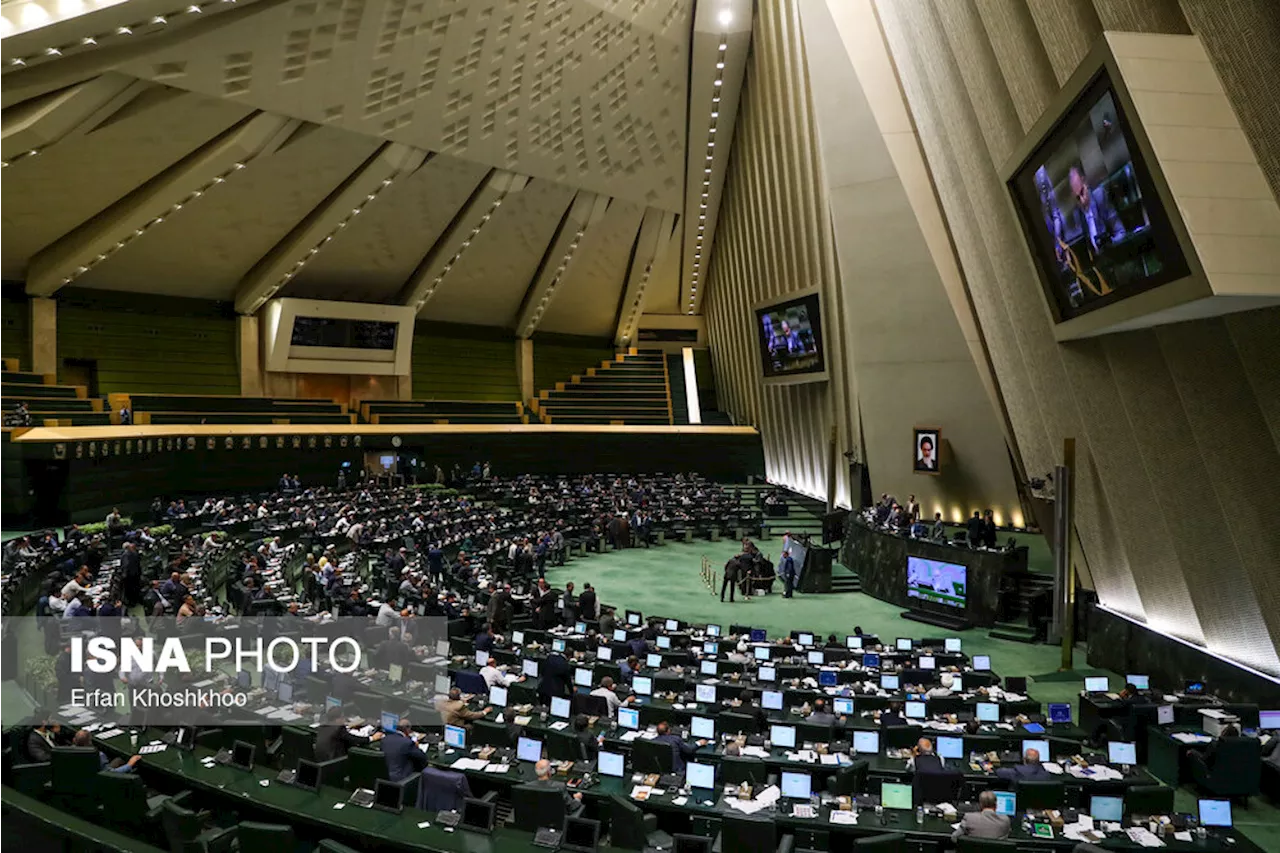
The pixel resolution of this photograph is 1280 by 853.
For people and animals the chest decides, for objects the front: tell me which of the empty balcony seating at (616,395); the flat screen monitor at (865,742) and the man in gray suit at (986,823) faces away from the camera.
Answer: the man in gray suit

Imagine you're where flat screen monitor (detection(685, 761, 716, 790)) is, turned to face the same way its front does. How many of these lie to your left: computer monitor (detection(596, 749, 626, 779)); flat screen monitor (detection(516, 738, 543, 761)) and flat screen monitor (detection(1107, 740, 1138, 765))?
1

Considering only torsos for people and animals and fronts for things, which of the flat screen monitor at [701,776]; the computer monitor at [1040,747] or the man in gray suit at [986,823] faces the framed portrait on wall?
the man in gray suit

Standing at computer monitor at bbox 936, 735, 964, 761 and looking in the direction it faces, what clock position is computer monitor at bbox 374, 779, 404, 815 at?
computer monitor at bbox 374, 779, 404, 815 is roughly at 2 o'clock from computer monitor at bbox 936, 735, 964, 761.
